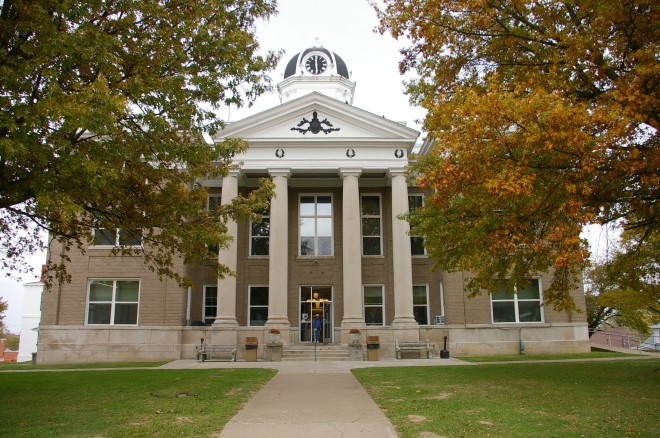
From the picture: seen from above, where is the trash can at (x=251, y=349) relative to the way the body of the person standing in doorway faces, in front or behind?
in front

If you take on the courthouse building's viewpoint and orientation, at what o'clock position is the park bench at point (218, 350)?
The park bench is roughly at 2 o'clock from the courthouse building.

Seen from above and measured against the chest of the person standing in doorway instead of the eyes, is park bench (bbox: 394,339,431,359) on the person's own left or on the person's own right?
on the person's own left

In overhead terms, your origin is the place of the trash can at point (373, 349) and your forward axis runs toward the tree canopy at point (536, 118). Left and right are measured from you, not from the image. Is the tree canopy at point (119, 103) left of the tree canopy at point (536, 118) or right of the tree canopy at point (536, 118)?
right

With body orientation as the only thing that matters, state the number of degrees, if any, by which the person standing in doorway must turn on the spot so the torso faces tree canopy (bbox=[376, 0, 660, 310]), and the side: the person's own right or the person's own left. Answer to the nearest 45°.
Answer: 0° — they already face it

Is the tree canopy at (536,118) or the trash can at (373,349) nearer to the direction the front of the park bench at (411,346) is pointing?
the tree canopy

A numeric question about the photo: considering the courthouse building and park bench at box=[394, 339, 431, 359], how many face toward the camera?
2

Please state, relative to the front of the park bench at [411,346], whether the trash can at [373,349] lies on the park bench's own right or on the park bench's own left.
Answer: on the park bench's own right

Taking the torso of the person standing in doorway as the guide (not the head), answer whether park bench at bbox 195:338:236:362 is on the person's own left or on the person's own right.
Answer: on the person's own right
